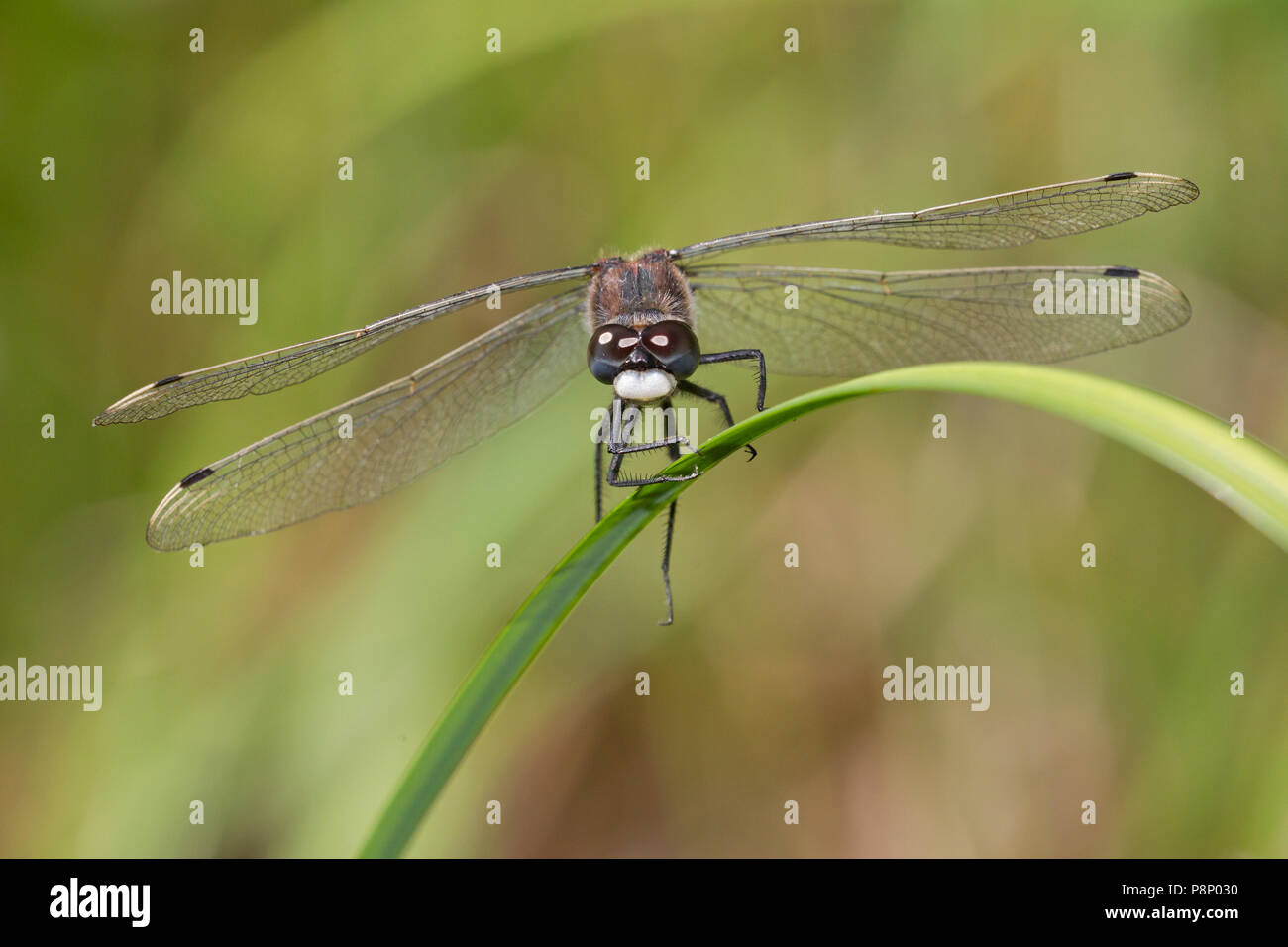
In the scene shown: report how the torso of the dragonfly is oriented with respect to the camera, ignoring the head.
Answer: toward the camera
